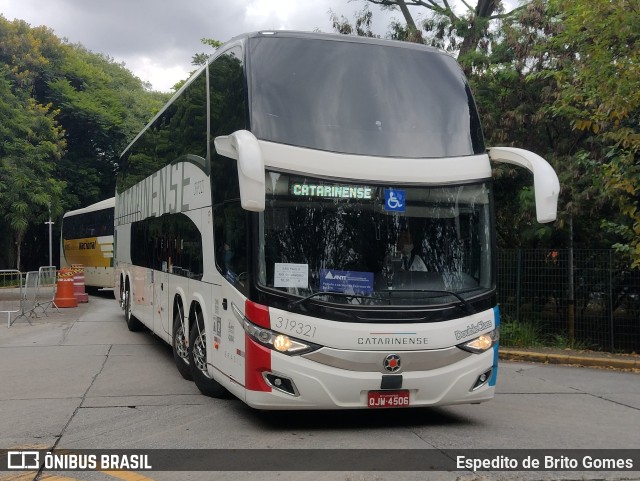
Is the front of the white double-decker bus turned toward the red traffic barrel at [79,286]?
no

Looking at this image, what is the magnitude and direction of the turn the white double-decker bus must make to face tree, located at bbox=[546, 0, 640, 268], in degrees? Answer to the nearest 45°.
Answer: approximately 90° to its left

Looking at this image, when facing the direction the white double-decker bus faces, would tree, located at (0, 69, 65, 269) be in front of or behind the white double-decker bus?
behind

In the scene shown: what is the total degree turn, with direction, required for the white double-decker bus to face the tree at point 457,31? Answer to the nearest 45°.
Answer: approximately 135° to its left

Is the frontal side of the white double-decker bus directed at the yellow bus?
no

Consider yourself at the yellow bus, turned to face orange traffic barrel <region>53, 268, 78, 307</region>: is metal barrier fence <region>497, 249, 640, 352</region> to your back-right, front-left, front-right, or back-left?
front-left

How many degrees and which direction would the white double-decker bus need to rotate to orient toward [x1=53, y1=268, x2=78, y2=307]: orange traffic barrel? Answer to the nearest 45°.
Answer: approximately 180°

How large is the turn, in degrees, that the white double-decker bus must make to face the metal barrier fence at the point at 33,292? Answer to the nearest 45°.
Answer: approximately 180°

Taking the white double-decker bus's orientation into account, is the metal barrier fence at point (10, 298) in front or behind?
behind

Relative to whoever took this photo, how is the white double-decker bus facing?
facing the viewer and to the right of the viewer
